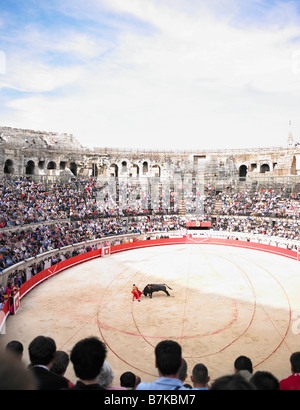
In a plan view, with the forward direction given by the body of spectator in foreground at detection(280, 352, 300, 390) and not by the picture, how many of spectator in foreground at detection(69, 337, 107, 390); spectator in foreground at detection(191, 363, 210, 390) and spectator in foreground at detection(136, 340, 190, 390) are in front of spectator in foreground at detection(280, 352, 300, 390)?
0

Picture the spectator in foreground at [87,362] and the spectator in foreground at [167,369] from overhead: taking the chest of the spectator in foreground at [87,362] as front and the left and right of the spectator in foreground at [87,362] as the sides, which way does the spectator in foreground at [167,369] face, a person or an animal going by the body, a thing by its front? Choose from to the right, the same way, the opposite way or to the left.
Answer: the same way

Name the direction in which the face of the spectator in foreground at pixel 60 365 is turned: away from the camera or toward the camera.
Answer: away from the camera

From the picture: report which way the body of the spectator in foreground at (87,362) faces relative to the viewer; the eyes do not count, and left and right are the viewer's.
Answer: facing away from the viewer

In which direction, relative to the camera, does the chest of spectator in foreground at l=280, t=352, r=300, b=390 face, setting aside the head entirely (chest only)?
away from the camera

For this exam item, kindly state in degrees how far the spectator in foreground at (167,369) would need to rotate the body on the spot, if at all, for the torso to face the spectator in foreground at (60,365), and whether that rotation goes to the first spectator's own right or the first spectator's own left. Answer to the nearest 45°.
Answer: approximately 45° to the first spectator's own left

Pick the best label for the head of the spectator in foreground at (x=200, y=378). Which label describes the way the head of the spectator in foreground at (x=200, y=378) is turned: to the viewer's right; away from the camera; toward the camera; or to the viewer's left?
away from the camera

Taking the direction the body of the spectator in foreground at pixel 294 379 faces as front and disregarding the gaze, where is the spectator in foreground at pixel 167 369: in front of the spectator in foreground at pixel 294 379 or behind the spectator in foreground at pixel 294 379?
behind

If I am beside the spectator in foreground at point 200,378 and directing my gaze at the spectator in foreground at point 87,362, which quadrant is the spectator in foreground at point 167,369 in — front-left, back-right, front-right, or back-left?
front-left

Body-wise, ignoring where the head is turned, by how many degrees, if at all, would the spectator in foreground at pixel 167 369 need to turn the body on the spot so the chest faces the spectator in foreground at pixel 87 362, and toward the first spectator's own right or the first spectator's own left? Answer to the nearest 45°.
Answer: approximately 90° to the first spectator's own left

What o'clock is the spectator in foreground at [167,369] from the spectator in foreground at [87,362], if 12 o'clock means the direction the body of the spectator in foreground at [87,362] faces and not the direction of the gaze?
the spectator in foreground at [167,369] is roughly at 3 o'clock from the spectator in foreground at [87,362].

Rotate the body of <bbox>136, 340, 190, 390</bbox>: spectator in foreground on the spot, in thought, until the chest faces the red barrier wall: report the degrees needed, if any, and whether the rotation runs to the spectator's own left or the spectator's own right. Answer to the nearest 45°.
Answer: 0° — they already face it

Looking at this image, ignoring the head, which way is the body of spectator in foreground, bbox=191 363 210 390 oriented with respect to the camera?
away from the camera

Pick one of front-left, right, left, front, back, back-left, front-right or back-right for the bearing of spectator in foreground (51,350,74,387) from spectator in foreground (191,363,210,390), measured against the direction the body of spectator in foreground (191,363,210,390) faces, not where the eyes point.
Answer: left

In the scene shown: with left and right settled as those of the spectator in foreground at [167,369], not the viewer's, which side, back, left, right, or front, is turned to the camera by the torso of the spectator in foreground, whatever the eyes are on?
back
